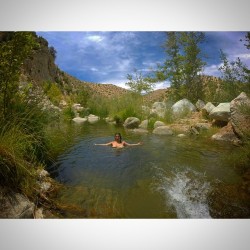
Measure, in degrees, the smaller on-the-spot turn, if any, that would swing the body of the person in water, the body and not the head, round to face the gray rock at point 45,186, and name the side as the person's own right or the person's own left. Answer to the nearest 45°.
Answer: approximately 45° to the person's own right

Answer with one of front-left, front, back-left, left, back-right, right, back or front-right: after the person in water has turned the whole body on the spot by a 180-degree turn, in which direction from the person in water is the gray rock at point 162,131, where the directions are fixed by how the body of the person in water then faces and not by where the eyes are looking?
front-right

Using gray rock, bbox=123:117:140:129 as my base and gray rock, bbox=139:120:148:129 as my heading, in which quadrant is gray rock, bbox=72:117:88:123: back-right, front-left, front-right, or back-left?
back-left

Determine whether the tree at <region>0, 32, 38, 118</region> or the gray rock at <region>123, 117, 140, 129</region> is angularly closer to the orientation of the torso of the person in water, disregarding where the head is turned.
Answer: the tree

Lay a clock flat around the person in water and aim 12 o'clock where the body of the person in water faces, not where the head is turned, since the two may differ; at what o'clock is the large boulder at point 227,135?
The large boulder is roughly at 9 o'clock from the person in water.

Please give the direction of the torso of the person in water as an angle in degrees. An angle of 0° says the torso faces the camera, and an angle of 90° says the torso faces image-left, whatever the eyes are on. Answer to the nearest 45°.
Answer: approximately 0°

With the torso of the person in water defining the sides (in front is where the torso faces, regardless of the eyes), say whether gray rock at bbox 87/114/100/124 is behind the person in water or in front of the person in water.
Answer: behind

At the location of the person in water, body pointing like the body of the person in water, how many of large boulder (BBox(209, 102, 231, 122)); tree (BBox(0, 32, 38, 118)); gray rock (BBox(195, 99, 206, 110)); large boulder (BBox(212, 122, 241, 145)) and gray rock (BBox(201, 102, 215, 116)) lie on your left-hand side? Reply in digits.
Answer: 4
